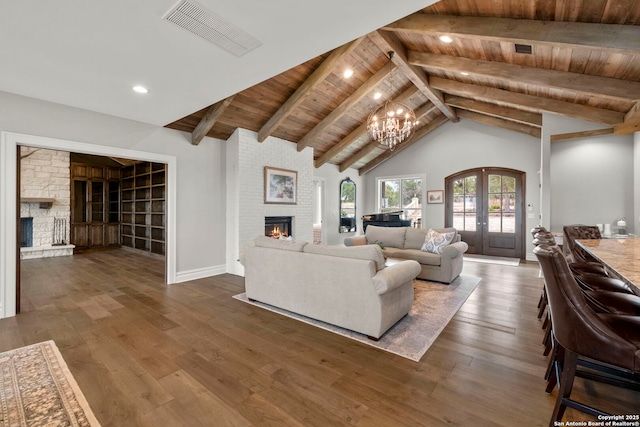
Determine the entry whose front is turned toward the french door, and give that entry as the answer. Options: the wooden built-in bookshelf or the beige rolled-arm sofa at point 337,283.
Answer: the beige rolled-arm sofa

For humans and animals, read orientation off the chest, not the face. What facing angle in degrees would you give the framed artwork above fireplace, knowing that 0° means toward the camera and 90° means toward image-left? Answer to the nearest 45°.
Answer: approximately 315°

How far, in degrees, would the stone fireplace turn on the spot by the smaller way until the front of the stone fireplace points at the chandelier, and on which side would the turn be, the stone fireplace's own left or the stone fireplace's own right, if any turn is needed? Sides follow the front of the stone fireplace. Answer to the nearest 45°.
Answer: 0° — it already faces it

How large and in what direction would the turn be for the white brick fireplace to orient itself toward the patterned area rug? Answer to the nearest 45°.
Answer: approximately 45° to its right

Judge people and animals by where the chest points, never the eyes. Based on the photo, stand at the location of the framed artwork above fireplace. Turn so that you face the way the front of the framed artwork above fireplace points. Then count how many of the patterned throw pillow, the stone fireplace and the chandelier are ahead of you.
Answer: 2

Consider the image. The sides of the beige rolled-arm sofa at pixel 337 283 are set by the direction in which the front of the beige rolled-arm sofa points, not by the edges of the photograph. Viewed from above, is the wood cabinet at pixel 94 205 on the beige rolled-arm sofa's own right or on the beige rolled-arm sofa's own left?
on the beige rolled-arm sofa's own left

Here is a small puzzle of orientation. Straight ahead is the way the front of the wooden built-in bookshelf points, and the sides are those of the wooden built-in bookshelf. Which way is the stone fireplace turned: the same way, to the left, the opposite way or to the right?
to the left

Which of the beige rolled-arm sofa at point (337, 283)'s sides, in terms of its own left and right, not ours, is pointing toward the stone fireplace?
left

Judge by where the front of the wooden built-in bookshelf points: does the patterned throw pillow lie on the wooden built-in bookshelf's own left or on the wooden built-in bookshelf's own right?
on the wooden built-in bookshelf's own left
